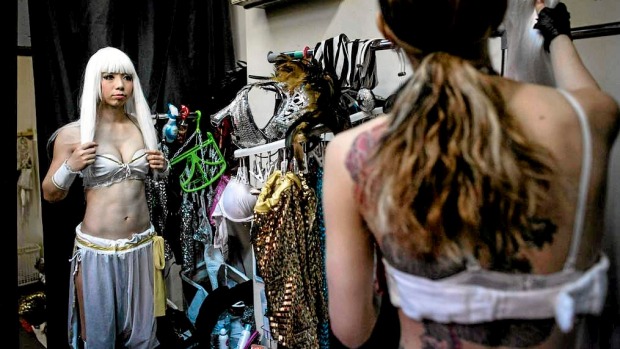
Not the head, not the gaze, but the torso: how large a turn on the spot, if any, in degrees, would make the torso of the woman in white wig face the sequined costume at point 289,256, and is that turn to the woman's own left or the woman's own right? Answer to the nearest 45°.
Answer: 0° — they already face it

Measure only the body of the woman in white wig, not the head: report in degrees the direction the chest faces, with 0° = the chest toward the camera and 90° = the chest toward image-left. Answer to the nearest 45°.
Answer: approximately 315°
